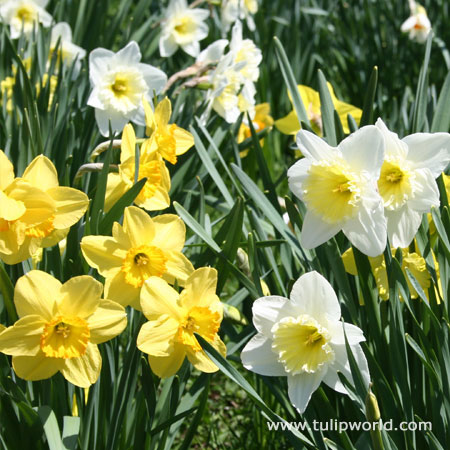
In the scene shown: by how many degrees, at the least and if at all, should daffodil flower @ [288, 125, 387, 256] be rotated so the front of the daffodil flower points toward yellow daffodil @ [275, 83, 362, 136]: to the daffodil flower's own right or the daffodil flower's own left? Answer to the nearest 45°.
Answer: approximately 135° to the daffodil flower's own right

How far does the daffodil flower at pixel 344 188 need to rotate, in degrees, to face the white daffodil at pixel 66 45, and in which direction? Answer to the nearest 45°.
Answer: approximately 90° to its right

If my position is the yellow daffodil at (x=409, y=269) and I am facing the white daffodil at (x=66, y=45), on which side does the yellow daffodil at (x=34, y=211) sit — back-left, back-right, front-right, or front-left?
front-left

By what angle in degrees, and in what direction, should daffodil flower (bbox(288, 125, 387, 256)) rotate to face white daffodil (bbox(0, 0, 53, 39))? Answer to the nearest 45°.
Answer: approximately 90° to its right

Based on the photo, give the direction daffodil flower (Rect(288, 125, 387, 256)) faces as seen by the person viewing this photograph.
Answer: facing the viewer and to the left of the viewer
